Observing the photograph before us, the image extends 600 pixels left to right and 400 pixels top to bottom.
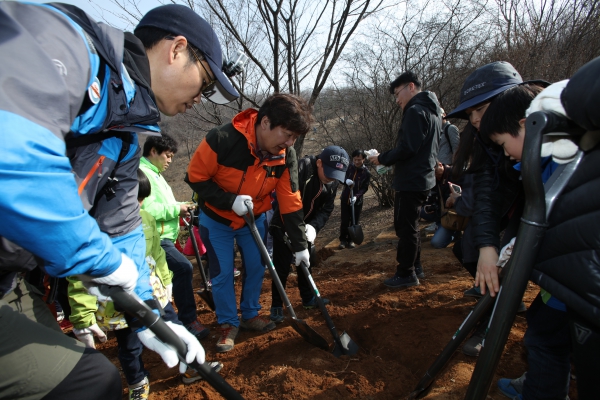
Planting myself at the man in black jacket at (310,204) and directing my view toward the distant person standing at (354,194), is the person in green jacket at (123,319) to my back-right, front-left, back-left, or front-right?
back-left

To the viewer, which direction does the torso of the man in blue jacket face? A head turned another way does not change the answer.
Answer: to the viewer's right

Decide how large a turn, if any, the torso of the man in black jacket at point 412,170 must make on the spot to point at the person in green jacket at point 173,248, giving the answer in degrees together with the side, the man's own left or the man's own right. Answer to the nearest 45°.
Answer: approximately 45° to the man's own left

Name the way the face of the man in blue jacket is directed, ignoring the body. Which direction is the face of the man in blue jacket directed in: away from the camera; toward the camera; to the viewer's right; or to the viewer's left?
to the viewer's right

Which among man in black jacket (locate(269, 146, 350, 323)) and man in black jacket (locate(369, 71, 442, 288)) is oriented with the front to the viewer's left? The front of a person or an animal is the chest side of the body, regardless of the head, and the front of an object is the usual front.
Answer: man in black jacket (locate(369, 71, 442, 288))

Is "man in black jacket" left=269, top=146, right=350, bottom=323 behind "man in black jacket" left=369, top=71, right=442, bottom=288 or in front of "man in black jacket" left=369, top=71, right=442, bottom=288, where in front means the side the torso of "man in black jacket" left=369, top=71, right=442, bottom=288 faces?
in front

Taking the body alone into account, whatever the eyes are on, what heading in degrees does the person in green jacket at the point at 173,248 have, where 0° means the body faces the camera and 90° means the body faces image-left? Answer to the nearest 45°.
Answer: approximately 270°

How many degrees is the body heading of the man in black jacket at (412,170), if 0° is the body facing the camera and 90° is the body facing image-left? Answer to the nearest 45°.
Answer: approximately 90°

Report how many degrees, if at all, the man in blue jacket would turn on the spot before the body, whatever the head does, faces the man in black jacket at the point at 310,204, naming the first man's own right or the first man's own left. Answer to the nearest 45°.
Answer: approximately 45° to the first man's own left

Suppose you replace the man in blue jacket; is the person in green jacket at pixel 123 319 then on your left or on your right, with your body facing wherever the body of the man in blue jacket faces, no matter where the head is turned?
on your left

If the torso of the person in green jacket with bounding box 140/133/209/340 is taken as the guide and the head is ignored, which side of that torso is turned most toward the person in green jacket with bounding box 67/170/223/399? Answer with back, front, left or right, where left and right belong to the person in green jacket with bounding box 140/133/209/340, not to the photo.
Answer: right
